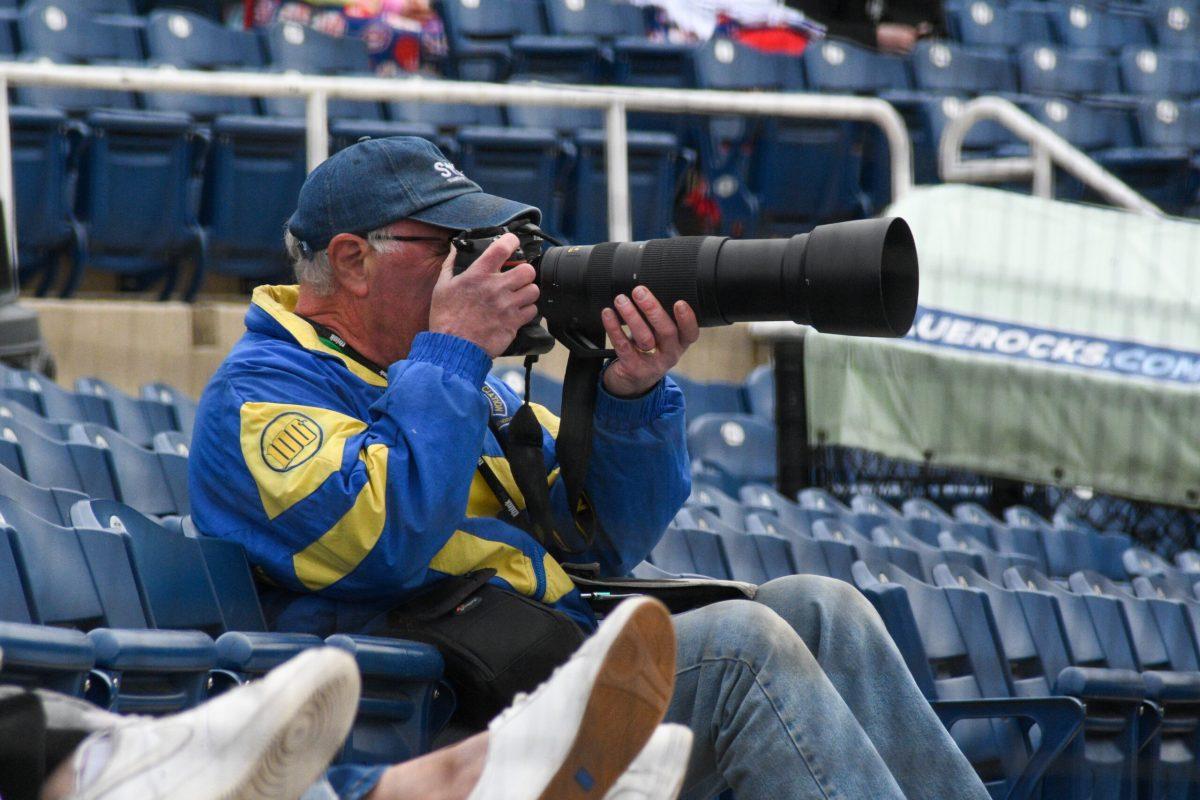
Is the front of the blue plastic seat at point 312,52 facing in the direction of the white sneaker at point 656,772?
yes

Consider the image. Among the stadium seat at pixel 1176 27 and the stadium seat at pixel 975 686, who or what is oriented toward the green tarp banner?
the stadium seat at pixel 1176 27

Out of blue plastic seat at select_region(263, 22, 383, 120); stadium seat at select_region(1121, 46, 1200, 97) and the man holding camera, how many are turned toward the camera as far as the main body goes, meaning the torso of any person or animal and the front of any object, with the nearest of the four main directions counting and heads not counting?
2

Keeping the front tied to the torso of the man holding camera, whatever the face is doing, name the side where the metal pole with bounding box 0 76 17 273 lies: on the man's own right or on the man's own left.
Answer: on the man's own left

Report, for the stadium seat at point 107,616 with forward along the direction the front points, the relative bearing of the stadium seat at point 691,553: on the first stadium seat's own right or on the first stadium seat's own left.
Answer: on the first stadium seat's own left

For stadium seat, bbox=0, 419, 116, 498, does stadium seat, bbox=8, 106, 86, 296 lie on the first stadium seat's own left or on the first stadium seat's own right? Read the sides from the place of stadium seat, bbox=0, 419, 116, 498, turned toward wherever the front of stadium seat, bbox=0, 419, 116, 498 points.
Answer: on the first stadium seat's own left

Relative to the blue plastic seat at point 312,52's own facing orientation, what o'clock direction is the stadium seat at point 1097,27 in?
The stadium seat is roughly at 8 o'clock from the blue plastic seat.
